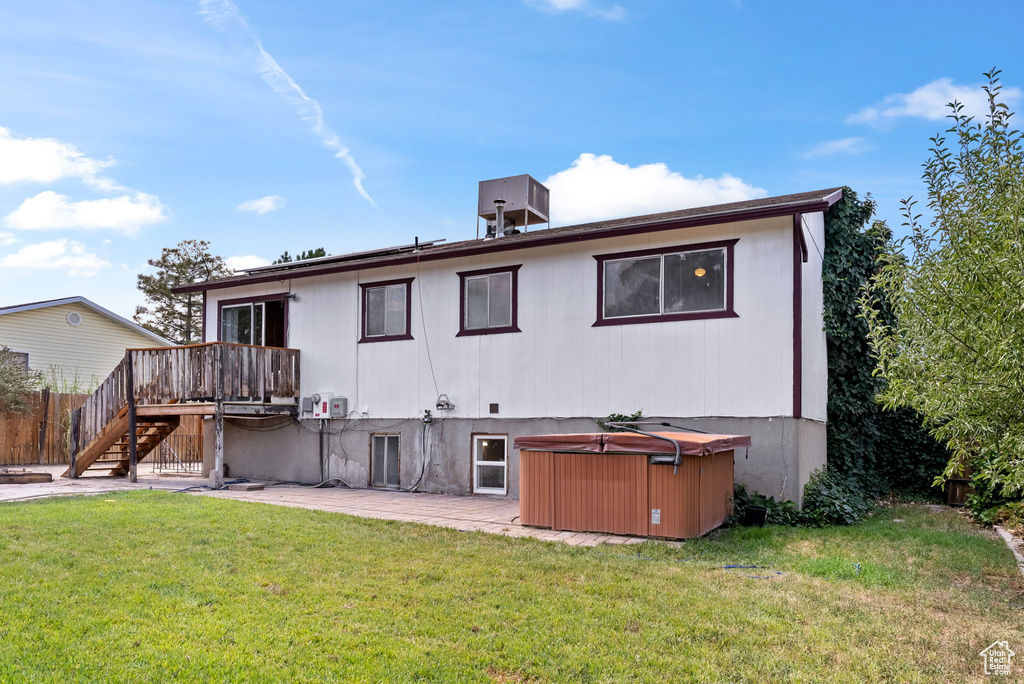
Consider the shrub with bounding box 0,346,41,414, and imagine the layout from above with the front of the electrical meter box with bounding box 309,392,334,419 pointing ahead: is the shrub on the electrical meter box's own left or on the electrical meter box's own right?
on the electrical meter box's own right

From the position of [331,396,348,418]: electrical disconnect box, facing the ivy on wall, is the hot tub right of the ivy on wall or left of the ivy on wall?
right

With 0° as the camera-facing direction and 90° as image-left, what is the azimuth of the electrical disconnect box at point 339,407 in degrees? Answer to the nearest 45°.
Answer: approximately 45°

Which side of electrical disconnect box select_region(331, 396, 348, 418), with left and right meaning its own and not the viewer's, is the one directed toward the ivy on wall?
left

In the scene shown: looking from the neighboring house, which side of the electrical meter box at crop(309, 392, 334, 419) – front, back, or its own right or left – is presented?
right

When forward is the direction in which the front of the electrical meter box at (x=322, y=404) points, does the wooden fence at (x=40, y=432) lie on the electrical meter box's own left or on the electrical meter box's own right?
on the electrical meter box's own right

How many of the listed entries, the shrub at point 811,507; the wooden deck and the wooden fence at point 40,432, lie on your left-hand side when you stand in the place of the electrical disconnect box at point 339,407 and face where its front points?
1

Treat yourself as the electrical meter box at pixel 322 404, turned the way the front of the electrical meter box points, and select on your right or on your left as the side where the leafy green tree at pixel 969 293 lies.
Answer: on your left

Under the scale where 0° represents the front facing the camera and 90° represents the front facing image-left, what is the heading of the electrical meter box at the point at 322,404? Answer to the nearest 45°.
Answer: approximately 45°

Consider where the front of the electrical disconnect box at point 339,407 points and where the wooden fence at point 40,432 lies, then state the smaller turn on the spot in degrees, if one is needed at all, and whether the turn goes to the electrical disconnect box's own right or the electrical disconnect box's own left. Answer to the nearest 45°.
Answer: approximately 90° to the electrical disconnect box's own right

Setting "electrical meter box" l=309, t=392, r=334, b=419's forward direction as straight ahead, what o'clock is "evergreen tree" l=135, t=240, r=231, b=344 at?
The evergreen tree is roughly at 4 o'clock from the electrical meter box.

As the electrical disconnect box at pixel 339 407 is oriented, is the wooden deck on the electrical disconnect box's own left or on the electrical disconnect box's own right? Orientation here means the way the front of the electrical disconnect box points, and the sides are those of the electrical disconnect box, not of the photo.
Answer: on the electrical disconnect box's own right
